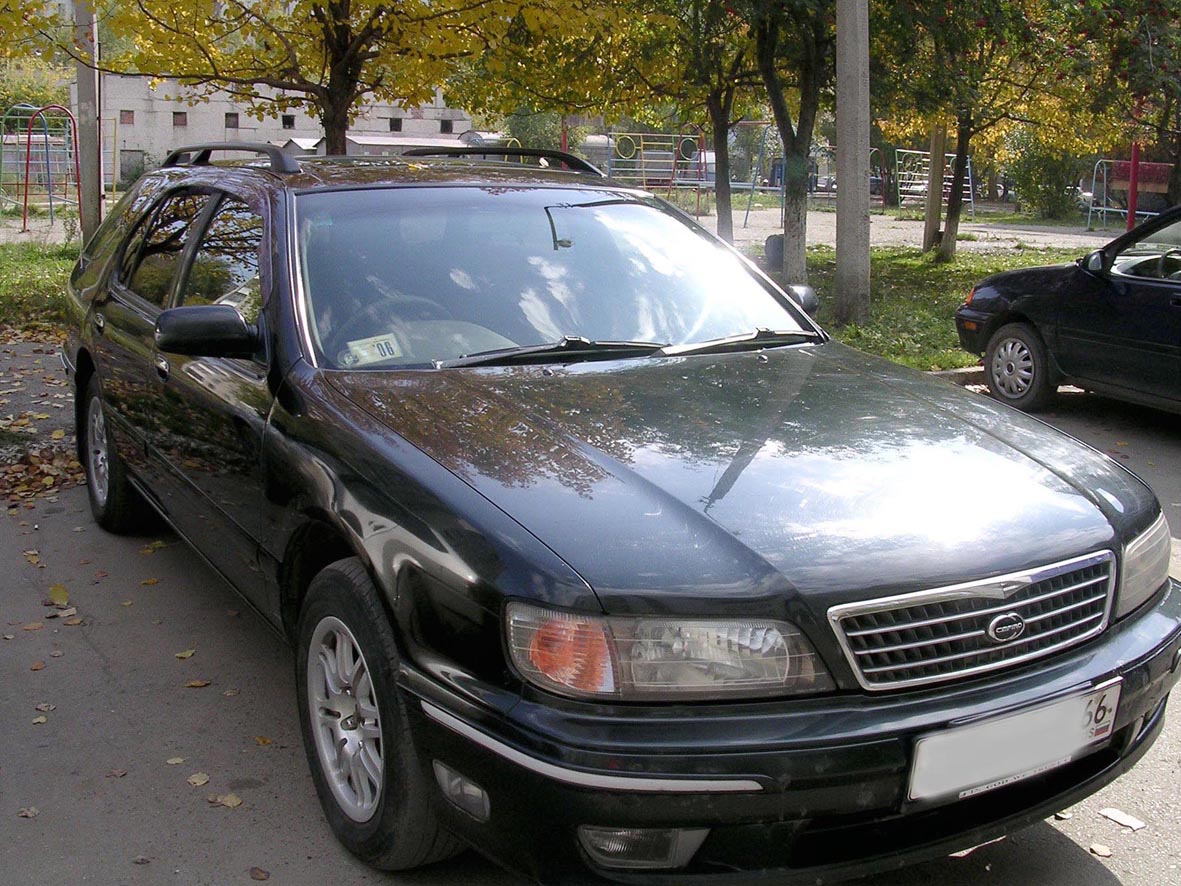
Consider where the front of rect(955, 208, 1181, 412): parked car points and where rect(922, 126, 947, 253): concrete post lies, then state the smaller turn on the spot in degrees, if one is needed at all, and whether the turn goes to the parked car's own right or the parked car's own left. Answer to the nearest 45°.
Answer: approximately 45° to the parked car's own right

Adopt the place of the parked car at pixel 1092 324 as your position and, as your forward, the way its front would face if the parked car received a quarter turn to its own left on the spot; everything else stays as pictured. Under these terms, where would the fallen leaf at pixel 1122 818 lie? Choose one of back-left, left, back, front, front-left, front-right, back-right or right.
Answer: front-left

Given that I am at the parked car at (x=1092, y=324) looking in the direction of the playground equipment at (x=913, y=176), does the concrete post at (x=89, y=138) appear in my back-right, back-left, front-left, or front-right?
front-left

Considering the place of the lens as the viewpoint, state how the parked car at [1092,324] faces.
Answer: facing away from the viewer and to the left of the viewer

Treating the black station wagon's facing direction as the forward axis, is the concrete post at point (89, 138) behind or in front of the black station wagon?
behind

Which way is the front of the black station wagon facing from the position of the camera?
facing the viewer and to the right of the viewer

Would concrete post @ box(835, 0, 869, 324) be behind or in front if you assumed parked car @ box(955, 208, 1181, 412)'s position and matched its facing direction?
in front

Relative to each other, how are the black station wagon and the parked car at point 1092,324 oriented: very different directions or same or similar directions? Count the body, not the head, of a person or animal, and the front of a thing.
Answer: very different directions

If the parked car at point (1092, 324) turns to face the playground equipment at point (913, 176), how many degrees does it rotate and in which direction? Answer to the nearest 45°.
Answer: approximately 45° to its right

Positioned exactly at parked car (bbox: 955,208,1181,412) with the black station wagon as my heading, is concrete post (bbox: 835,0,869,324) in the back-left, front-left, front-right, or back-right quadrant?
back-right
